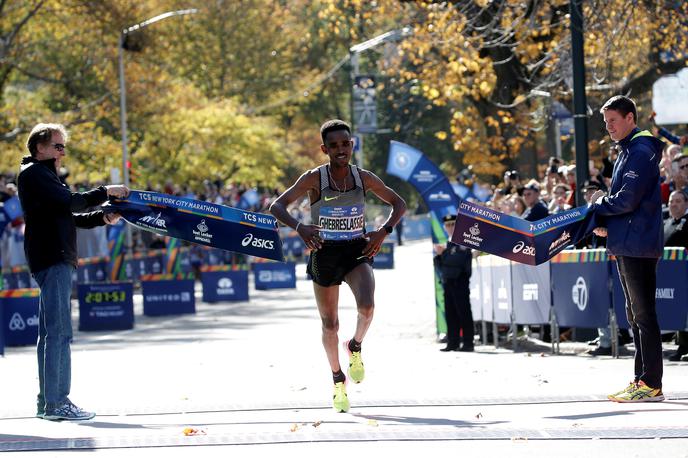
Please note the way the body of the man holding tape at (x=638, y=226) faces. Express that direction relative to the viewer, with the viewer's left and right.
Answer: facing to the left of the viewer

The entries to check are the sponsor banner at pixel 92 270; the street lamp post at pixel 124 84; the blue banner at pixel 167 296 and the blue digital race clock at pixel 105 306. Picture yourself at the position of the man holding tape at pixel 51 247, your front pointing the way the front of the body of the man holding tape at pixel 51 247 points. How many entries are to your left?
4

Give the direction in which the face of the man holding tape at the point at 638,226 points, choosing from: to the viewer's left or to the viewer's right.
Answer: to the viewer's left

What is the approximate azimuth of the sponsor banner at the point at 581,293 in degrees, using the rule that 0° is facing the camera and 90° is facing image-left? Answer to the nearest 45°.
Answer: approximately 45°

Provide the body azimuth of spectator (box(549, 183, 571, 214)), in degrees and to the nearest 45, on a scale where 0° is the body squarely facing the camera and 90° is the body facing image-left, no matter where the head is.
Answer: approximately 45°

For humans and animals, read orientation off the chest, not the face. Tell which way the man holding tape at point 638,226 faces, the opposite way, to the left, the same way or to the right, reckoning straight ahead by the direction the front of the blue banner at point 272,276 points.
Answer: to the right

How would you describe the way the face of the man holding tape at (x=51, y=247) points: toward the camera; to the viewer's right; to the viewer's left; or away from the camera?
to the viewer's right

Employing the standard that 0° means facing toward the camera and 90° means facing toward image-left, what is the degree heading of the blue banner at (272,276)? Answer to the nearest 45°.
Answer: approximately 0°
